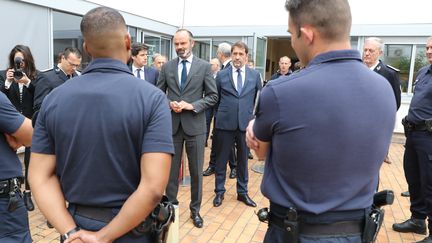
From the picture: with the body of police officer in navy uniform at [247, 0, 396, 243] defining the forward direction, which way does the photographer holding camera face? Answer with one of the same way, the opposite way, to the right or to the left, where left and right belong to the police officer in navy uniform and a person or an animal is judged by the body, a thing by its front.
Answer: the opposite way

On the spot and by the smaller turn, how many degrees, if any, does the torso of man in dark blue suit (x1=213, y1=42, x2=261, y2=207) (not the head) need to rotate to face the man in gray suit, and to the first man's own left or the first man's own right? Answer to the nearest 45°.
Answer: approximately 45° to the first man's own right

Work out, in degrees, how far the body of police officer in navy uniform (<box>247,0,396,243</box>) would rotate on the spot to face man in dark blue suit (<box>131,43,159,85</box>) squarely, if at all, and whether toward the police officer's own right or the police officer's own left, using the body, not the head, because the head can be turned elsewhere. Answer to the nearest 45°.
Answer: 0° — they already face them

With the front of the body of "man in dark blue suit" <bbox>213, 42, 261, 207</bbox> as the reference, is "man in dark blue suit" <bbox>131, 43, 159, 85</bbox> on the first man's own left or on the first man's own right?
on the first man's own right

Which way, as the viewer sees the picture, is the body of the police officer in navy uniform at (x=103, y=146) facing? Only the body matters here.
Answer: away from the camera

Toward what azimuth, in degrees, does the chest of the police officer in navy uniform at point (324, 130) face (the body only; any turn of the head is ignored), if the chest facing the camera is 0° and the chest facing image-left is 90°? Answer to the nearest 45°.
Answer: approximately 135°
